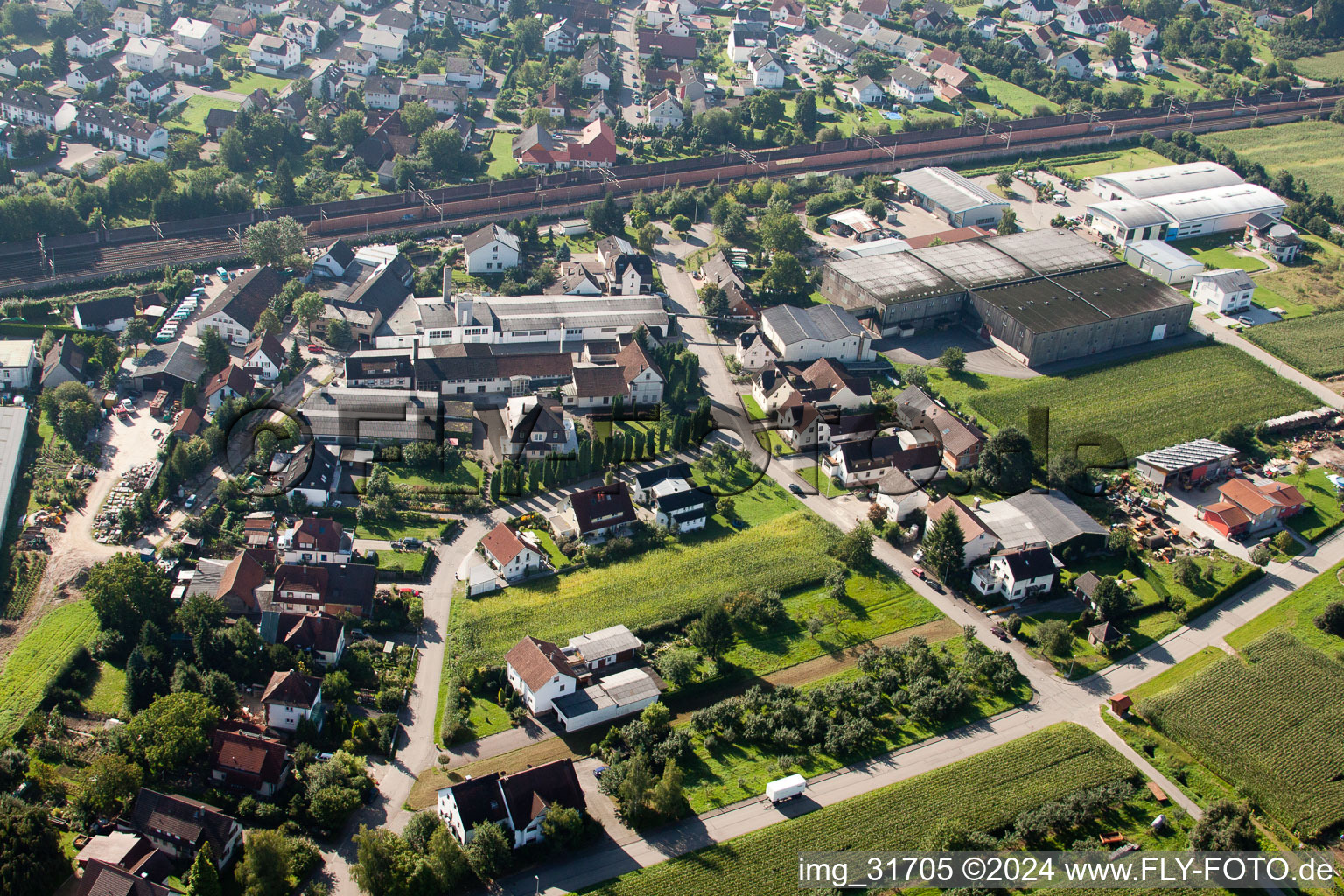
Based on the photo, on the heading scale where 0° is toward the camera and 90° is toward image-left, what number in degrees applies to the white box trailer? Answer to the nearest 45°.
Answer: approximately 45°

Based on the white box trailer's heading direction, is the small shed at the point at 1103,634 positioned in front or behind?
behind
